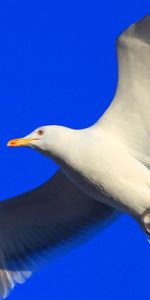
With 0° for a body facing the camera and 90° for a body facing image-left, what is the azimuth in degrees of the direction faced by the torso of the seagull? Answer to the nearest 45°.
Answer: approximately 90°
